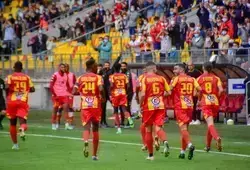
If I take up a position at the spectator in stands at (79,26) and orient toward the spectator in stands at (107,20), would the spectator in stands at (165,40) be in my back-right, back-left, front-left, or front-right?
front-right

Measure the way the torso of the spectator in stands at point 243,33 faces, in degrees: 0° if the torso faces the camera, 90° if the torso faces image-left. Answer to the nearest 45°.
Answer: approximately 45°

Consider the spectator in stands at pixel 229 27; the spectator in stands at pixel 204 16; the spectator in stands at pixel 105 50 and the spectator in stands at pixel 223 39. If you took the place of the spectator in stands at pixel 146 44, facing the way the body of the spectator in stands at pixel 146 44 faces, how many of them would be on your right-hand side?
1

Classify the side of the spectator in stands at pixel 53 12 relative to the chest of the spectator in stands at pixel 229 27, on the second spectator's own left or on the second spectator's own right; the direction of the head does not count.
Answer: on the second spectator's own right

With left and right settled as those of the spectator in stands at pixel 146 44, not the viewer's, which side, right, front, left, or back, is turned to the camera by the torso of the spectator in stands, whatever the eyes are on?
front

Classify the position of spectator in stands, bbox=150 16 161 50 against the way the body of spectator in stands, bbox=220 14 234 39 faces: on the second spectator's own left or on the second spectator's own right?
on the second spectator's own right

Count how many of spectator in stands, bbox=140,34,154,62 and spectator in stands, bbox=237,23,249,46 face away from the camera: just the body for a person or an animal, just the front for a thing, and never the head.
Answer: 0

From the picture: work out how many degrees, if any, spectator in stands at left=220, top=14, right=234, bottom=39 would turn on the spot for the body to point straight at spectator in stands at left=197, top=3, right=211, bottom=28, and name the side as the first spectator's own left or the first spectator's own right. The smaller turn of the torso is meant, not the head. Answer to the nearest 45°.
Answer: approximately 90° to the first spectator's own right
